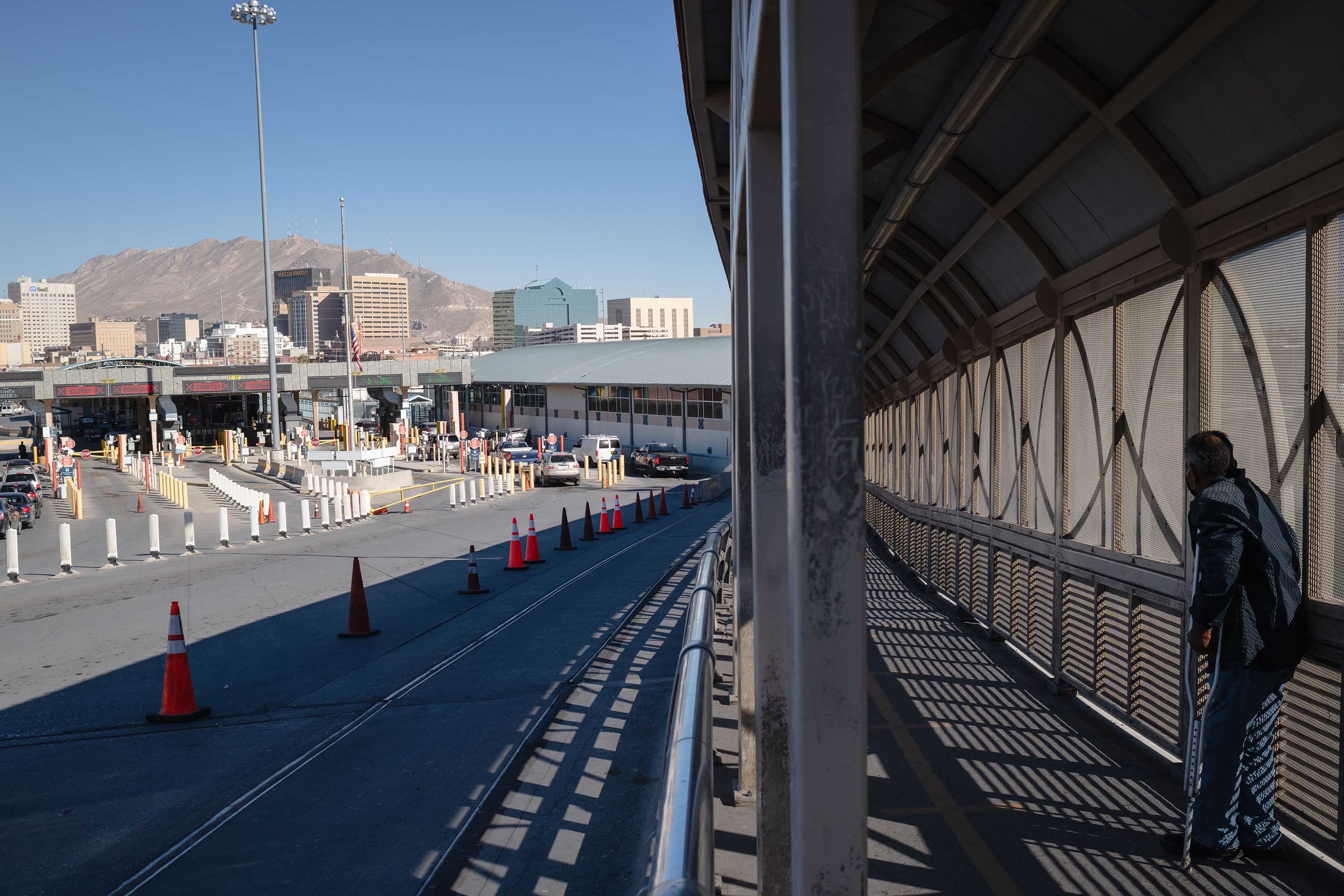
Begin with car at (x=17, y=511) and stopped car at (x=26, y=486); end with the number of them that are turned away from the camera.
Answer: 2

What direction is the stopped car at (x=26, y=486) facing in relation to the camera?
away from the camera

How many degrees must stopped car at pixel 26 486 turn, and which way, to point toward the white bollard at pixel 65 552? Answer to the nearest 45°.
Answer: approximately 180°

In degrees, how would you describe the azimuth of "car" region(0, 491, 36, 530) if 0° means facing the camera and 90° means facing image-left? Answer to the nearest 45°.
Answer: approximately 180°

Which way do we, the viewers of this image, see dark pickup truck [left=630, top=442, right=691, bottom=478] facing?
facing away from the viewer and to the left of the viewer

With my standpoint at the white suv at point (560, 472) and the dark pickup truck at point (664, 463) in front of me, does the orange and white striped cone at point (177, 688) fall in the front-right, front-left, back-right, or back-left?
back-right

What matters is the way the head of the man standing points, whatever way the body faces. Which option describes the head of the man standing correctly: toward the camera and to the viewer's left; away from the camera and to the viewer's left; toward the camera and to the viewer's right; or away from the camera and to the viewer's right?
away from the camera and to the viewer's left
